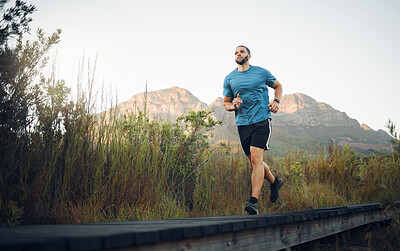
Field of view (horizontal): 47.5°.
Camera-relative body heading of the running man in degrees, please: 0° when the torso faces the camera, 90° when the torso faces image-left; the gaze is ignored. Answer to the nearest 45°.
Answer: approximately 45°
